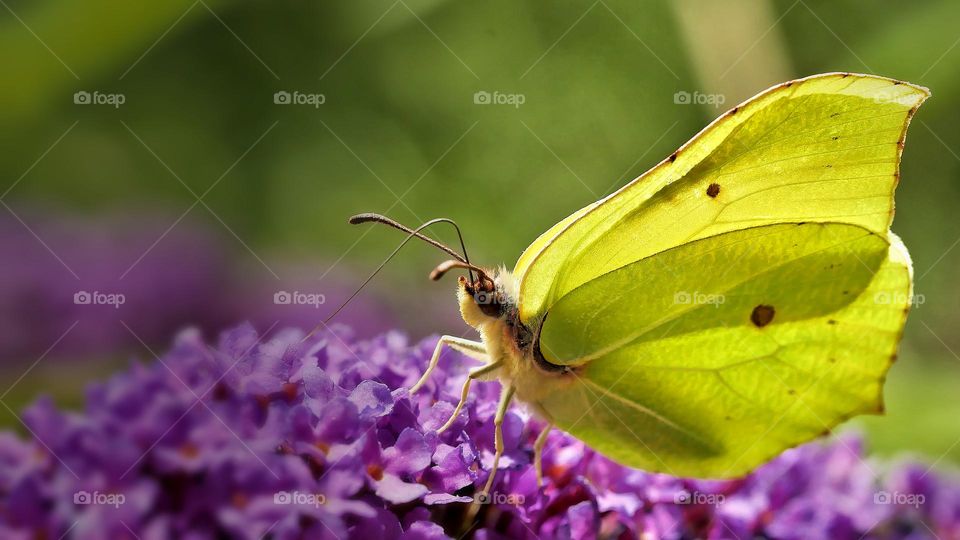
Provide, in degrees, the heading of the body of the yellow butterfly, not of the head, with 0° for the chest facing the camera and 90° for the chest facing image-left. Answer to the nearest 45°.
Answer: approximately 90°
